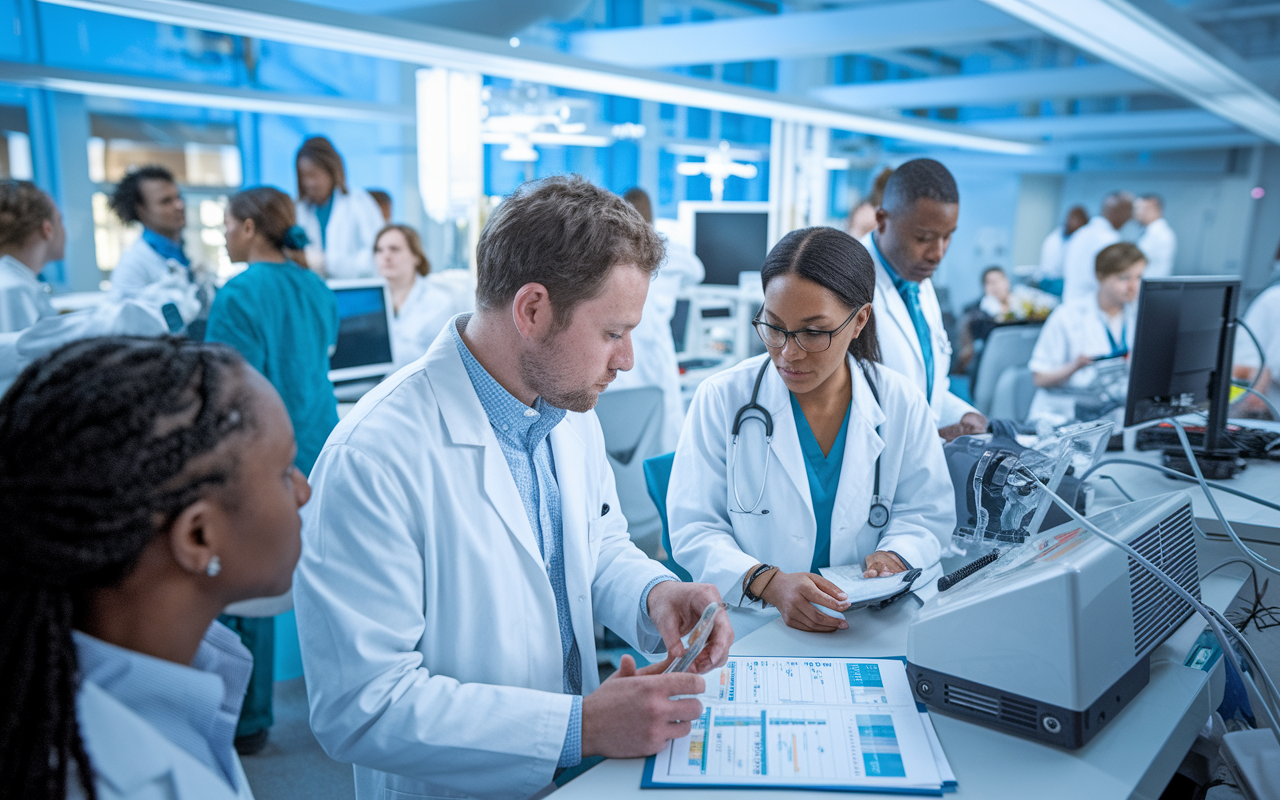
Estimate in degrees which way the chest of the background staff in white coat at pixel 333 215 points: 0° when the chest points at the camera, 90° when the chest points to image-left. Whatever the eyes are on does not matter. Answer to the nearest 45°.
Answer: approximately 45°

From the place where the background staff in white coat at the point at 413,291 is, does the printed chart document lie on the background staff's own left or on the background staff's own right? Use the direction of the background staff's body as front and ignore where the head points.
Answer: on the background staff's own left

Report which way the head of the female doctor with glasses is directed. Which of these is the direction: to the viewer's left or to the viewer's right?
to the viewer's left

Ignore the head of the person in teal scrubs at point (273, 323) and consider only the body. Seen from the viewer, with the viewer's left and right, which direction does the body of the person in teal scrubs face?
facing away from the viewer and to the left of the viewer

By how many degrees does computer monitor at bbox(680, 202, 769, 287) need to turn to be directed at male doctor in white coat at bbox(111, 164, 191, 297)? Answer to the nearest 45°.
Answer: approximately 45° to its right

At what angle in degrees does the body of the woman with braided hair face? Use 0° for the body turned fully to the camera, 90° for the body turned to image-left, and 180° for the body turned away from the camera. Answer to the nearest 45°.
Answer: approximately 270°

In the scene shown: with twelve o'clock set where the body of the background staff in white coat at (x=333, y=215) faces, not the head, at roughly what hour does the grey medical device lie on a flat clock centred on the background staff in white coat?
The grey medical device is roughly at 10 o'clock from the background staff in white coat.

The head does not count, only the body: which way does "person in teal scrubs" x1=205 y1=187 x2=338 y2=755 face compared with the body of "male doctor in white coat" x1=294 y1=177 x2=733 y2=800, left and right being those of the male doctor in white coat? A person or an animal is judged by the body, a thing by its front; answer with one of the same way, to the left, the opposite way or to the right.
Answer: the opposite way

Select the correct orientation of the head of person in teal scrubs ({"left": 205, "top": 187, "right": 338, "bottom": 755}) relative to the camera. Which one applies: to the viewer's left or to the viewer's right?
to the viewer's left

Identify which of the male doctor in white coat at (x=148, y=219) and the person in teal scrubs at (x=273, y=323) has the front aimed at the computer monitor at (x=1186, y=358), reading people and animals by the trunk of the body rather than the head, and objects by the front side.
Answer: the male doctor in white coat
